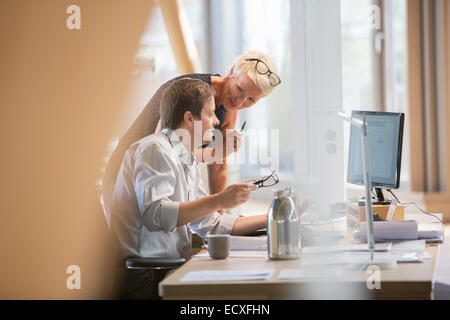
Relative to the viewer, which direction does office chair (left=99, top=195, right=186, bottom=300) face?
to the viewer's right

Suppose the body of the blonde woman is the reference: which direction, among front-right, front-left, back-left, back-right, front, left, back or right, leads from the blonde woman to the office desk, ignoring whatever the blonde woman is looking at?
front-right

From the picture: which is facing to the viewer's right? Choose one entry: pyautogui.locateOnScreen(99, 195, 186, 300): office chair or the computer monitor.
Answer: the office chair

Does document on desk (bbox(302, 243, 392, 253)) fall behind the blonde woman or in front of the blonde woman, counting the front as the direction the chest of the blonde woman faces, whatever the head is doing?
in front

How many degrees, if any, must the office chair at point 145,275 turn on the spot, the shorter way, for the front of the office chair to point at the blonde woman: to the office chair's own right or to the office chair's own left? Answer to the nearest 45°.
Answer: approximately 45° to the office chair's own left

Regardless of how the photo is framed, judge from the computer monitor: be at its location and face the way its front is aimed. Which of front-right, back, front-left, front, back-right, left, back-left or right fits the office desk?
front-left

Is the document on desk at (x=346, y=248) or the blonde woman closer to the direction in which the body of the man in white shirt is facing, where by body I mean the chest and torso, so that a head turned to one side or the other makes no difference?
the document on desk

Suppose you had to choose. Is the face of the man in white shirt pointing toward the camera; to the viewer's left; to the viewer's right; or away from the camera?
to the viewer's right

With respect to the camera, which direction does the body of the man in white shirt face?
to the viewer's right

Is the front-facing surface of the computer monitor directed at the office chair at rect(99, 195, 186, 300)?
yes

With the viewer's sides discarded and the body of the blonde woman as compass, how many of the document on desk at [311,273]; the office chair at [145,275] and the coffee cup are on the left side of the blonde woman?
0

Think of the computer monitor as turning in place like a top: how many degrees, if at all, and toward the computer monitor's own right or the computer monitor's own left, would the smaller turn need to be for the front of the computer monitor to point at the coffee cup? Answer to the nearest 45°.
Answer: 0° — it already faces it

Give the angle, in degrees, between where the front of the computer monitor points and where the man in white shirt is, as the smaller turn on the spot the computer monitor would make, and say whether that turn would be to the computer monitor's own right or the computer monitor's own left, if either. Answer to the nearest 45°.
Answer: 0° — it already faces them

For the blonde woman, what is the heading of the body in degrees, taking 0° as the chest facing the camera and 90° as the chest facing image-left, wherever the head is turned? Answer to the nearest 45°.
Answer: approximately 315°

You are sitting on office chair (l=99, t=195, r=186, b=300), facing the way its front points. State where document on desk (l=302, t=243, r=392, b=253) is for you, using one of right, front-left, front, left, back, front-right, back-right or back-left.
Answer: front

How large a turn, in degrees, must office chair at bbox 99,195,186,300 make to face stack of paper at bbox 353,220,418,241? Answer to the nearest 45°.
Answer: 0° — it already faces it

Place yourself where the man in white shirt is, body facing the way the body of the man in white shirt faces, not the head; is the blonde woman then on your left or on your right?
on your left
